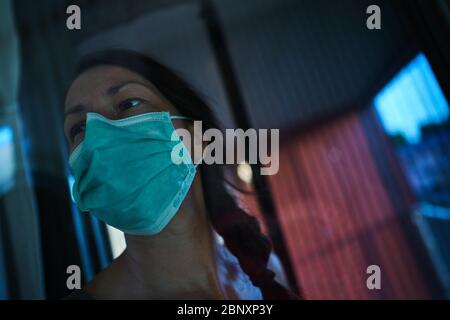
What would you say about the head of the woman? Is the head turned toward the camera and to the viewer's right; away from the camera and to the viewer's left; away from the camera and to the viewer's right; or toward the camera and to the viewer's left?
toward the camera and to the viewer's left

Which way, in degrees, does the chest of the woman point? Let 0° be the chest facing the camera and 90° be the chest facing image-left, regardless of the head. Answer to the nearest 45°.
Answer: approximately 45°
